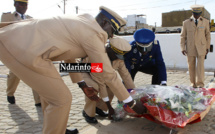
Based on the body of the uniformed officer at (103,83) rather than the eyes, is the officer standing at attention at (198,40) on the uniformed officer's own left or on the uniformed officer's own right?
on the uniformed officer's own left

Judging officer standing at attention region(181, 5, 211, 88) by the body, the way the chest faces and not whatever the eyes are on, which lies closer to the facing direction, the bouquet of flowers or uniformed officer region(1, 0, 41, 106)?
the bouquet of flowers

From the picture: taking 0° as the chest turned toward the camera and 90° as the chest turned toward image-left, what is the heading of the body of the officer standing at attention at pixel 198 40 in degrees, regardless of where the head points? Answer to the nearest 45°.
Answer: approximately 0°

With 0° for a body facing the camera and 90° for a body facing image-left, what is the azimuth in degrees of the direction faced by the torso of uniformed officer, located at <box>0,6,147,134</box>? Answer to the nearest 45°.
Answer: approximately 270°
